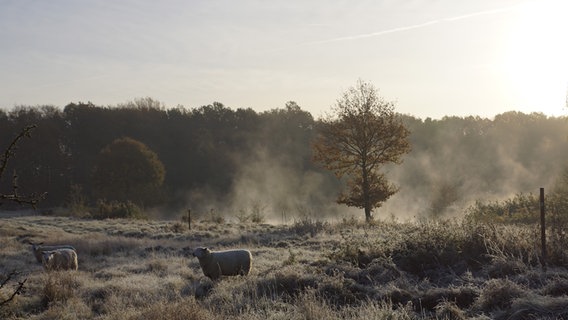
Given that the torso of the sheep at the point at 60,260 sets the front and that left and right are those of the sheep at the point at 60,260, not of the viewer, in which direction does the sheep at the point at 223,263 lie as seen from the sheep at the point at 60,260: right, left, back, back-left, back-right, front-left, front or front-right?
back-left

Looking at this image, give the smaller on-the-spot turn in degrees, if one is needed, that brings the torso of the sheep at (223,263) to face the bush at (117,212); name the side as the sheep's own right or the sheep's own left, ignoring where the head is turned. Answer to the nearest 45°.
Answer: approximately 90° to the sheep's own right

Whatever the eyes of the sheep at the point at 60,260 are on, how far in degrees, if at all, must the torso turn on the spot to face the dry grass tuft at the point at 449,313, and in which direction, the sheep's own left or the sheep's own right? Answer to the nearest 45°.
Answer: approximately 135° to the sheep's own left

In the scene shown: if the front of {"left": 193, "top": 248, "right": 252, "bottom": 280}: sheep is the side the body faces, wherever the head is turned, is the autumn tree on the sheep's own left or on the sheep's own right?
on the sheep's own right

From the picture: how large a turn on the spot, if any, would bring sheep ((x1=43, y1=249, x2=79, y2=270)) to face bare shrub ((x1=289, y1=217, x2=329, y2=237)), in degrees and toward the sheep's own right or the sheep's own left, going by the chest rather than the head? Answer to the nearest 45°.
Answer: approximately 135° to the sheep's own right

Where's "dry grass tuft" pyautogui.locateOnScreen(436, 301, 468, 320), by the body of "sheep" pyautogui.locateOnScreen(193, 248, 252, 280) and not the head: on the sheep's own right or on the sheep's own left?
on the sheep's own left

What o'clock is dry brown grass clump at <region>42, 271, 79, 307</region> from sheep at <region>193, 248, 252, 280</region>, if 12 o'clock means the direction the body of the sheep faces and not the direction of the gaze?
The dry brown grass clump is roughly at 11 o'clock from the sheep.

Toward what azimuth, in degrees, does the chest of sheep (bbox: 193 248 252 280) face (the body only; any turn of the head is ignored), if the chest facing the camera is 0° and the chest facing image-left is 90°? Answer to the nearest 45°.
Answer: approximately 90°

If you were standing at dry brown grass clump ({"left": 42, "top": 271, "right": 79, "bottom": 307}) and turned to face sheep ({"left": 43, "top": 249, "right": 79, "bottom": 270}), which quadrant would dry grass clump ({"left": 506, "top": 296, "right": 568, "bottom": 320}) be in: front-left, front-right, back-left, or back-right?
back-right

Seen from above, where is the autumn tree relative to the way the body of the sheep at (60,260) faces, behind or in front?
behind

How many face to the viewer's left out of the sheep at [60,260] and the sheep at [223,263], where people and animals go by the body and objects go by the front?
2

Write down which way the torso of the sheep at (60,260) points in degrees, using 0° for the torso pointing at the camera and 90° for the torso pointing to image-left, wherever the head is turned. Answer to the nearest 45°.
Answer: approximately 90°
